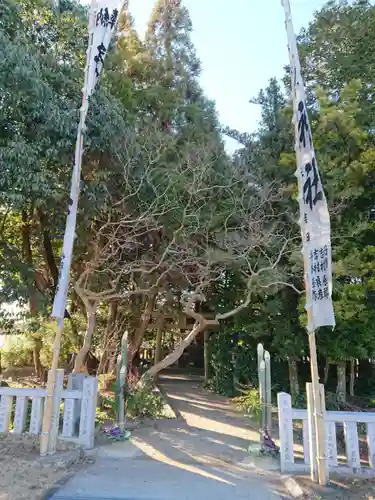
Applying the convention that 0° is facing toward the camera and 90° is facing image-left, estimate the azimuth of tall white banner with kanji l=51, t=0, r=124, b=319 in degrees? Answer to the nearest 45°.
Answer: approximately 0°

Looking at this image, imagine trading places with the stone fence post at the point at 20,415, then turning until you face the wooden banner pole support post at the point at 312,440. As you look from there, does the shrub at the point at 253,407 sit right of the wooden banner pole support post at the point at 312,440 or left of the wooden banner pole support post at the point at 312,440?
left

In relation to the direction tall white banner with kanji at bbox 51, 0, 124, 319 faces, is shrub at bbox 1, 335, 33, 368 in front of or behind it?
behind

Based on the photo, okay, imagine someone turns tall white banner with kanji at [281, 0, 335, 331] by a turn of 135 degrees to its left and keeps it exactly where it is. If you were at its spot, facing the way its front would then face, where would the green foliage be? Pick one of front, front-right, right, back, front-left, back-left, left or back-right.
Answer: left

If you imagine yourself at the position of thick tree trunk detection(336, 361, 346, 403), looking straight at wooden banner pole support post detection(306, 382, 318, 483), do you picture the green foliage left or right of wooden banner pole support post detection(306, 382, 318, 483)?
right

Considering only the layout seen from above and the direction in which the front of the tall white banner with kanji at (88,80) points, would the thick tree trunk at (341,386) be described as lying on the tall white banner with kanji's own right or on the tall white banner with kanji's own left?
on the tall white banner with kanji's own left

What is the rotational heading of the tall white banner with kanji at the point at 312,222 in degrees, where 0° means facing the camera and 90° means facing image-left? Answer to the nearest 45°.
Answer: approximately 0°

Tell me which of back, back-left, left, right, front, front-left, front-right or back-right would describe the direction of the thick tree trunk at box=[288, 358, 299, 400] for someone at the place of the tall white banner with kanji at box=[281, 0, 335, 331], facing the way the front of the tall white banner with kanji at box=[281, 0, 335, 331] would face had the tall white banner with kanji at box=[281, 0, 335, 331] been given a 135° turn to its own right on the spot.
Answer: front-right

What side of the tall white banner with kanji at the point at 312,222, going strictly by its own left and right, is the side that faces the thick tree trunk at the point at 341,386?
back

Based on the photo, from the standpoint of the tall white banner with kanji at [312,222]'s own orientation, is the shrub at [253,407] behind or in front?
behind
